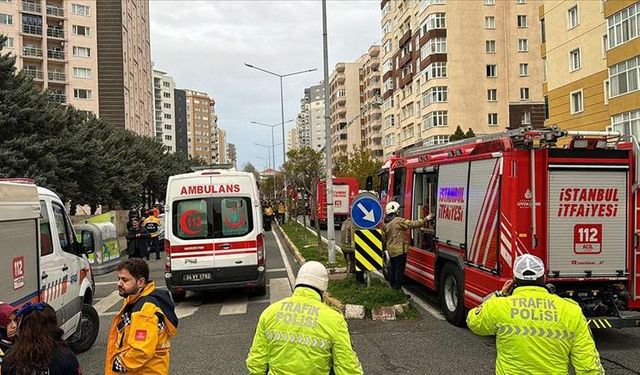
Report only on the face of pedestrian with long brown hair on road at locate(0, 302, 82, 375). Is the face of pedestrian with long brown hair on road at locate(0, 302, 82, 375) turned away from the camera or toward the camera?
away from the camera

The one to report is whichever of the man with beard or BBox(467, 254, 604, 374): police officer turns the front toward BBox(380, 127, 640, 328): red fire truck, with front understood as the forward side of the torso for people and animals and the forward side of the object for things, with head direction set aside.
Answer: the police officer

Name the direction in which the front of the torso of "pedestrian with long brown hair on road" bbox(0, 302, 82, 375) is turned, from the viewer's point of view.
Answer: away from the camera

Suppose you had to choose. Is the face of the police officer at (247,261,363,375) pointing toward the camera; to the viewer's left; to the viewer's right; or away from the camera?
away from the camera

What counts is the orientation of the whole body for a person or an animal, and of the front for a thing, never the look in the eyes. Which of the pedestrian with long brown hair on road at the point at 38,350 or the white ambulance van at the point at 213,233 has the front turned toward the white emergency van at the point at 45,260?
the pedestrian with long brown hair on road
